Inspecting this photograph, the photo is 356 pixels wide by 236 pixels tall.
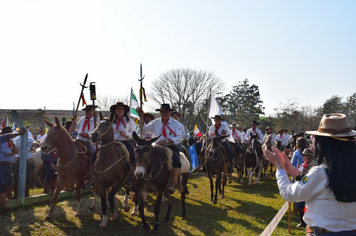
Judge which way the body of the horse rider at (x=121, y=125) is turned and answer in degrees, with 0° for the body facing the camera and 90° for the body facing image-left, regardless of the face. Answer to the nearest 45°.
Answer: approximately 45°

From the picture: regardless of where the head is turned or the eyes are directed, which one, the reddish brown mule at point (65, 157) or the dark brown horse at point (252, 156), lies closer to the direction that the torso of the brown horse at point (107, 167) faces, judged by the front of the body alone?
the reddish brown mule

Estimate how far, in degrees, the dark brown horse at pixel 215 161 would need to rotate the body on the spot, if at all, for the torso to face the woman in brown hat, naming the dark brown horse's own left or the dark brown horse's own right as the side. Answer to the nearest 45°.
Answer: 0° — it already faces them

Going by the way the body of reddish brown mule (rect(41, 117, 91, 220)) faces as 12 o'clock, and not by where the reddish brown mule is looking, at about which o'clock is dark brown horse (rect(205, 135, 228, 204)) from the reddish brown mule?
The dark brown horse is roughly at 7 o'clock from the reddish brown mule.

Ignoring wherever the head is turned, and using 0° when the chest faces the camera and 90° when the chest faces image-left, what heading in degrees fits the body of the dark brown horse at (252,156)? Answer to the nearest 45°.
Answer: approximately 0°

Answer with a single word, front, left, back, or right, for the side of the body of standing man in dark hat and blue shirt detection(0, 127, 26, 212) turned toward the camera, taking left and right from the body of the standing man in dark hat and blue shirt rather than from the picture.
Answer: right

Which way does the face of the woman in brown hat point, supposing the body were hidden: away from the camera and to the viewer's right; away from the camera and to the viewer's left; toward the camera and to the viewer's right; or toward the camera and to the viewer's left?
away from the camera and to the viewer's left

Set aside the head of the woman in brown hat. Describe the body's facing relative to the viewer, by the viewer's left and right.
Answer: facing away from the viewer and to the left of the viewer

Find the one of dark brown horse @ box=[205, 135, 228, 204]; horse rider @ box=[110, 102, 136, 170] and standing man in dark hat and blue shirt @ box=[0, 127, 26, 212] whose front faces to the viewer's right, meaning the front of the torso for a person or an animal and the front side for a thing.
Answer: standing man in dark hat and blue shirt @ box=[0, 127, 26, 212]

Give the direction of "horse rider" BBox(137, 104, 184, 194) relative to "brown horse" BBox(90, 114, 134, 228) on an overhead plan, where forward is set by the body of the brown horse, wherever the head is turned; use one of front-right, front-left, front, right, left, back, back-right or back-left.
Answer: back-left

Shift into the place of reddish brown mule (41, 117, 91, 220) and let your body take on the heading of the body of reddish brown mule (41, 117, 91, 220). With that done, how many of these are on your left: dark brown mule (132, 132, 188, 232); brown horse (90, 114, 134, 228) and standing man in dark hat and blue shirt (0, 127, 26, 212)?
2

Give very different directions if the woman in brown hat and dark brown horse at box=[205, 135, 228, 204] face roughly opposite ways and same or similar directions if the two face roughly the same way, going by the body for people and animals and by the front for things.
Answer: very different directions
